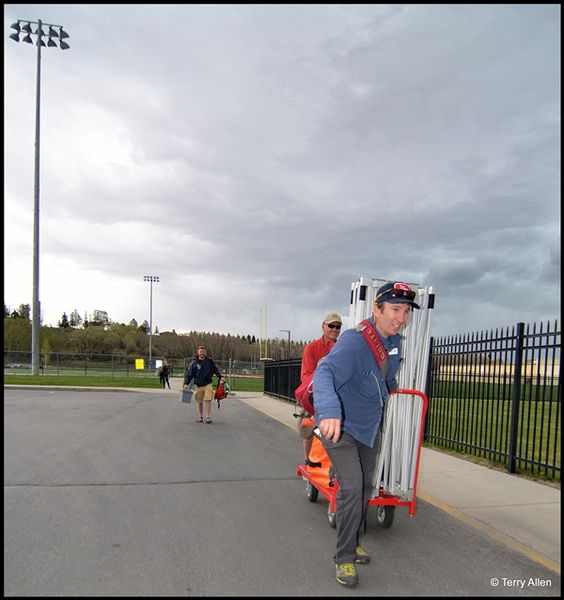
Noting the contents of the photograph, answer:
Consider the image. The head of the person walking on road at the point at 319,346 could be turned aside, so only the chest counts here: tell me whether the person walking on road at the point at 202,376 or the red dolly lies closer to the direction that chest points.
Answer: the red dolly

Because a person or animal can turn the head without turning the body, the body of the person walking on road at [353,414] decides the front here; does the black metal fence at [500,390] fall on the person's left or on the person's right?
on the person's left

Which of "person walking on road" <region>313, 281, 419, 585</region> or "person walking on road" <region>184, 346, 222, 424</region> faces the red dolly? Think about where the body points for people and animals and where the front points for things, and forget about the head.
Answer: "person walking on road" <region>184, 346, 222, 424</region>

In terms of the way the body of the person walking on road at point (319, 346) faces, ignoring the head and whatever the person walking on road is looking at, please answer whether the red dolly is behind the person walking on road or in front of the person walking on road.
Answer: in front

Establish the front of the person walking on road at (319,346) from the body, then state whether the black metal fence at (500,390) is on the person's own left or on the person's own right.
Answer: on the person's own left

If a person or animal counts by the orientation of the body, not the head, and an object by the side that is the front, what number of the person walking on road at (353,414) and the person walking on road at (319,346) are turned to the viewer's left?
0

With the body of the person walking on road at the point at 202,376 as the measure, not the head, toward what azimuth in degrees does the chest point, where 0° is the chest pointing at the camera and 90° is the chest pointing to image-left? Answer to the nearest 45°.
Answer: approximately 0°

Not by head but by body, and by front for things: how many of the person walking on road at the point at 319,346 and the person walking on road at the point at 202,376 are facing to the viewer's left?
0
